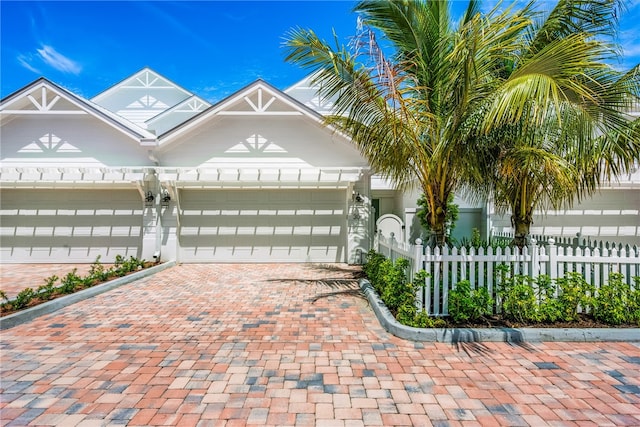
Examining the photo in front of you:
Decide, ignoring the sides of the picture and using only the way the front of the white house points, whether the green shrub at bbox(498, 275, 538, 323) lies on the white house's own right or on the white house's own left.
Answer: on the white house's own left

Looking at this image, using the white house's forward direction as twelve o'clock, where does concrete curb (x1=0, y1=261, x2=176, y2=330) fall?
The concrete curb is roughly at 12 o'clock from the white house.

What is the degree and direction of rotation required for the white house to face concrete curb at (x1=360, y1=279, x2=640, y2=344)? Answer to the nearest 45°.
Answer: approximately 45° to its left

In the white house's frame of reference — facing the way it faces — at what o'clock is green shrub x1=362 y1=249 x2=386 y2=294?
The green shrub is roughly at 10 o'clock from the white house.

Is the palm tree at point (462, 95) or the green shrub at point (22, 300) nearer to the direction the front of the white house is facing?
the green shrub

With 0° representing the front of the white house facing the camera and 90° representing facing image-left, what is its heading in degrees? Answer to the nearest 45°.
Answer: approximately 0°

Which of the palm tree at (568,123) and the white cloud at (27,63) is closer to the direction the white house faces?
the palm tree

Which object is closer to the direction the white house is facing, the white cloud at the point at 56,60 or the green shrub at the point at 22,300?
the green shrub
